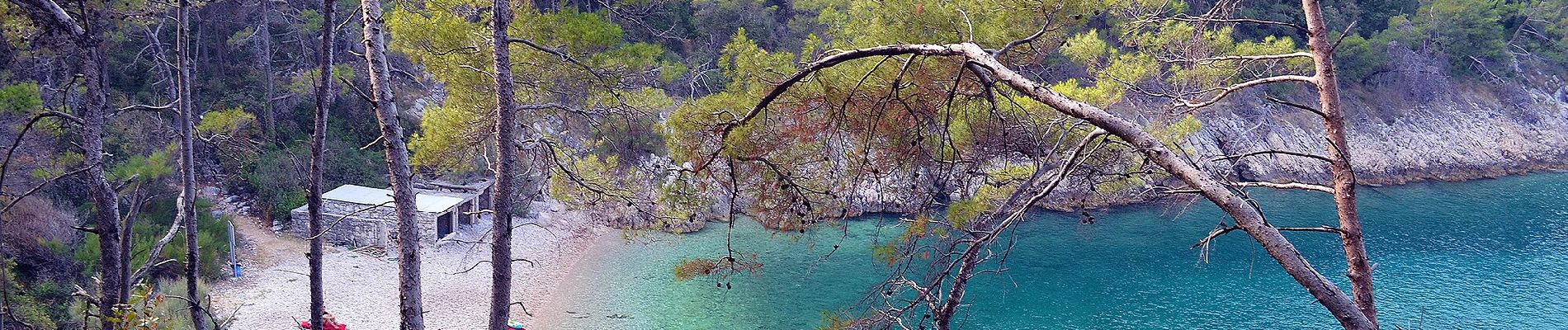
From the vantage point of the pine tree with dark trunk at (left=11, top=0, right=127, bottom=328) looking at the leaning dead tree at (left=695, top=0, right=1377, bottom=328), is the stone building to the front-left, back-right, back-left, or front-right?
back-left

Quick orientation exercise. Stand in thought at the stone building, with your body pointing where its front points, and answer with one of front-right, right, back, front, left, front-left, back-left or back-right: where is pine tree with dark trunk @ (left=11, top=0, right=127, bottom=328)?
front-right

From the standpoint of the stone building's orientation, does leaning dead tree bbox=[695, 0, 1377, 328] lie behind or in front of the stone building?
in front

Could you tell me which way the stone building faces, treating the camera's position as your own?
facing the viewer and to the right of the viewer
